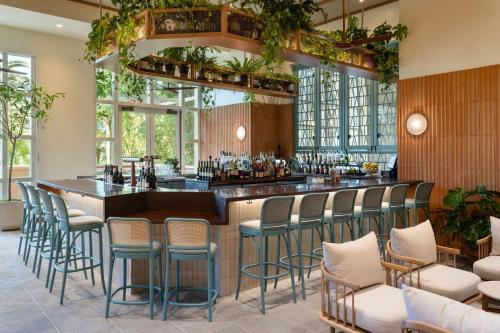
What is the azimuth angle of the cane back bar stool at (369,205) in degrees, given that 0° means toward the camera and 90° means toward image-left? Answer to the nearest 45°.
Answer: approximately 135°

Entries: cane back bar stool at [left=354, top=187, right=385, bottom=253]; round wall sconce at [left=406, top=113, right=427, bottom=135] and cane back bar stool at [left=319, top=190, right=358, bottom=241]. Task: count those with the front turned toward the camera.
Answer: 1

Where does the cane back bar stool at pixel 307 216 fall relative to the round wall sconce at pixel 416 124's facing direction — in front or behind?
in front

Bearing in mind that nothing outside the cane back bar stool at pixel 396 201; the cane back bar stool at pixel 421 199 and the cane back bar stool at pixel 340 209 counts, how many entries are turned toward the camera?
0

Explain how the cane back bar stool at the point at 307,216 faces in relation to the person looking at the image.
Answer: facing away from the viewer and to the left of the viewer

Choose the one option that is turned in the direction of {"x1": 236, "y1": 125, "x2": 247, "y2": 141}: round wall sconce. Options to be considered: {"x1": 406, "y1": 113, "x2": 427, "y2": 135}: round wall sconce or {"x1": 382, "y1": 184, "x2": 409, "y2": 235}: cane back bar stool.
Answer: the cane back bar stool

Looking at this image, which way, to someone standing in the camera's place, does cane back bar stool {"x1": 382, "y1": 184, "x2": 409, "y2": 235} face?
facing away from the viewer and to the left of the viewer

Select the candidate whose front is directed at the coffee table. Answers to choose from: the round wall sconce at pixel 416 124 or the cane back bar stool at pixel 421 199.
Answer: the round wall sconce

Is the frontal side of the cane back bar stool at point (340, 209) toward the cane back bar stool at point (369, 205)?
no

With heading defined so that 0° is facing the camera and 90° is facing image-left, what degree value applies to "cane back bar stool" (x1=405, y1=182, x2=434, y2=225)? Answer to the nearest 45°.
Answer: approximately 135°

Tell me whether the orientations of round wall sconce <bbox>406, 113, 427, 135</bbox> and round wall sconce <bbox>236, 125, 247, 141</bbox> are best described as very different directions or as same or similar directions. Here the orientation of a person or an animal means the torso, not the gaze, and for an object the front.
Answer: same or similar directions

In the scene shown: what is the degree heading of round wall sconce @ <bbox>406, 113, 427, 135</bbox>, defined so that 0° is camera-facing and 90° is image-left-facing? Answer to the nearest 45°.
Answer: approximately 0°

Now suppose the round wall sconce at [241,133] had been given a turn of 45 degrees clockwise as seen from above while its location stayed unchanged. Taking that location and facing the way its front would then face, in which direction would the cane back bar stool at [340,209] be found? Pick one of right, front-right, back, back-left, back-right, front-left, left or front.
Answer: left

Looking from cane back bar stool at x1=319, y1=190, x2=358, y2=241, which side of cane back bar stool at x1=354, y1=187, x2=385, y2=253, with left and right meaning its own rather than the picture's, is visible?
left

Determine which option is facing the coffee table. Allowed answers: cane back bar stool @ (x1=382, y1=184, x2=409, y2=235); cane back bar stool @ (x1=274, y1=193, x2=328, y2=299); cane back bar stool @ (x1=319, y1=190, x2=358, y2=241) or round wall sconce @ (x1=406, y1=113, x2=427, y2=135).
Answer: the round wall sconce

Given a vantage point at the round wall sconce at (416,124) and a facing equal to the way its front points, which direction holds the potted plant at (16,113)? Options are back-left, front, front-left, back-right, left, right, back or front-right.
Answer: right

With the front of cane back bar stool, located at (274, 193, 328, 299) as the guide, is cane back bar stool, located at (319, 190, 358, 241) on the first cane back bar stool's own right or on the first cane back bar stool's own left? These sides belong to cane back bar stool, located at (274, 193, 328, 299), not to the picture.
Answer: on the first cane back bar stool's own right

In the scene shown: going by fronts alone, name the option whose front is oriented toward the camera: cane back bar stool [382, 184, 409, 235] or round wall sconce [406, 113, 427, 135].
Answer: the round wall sconce

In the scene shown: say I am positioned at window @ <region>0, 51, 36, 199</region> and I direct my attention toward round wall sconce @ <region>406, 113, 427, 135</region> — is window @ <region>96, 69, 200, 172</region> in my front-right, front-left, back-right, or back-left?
front-left

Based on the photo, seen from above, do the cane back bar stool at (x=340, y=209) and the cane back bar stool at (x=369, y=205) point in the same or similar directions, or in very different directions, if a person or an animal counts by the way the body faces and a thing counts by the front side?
same or similar directions

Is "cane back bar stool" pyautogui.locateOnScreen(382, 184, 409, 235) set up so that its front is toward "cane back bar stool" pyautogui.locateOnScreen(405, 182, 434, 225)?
no
